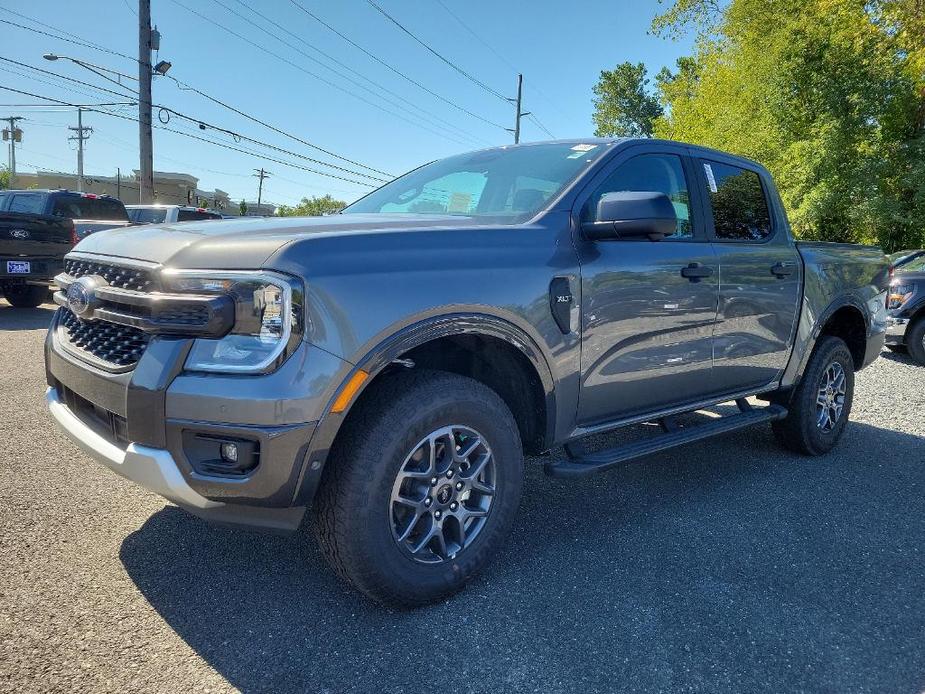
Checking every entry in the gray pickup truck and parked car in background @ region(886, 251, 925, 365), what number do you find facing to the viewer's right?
0

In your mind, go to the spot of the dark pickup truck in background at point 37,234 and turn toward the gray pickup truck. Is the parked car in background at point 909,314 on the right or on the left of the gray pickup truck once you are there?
left

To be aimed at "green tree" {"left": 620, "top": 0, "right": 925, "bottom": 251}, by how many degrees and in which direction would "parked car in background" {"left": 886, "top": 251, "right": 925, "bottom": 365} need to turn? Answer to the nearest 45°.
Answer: approximately 135° to its right

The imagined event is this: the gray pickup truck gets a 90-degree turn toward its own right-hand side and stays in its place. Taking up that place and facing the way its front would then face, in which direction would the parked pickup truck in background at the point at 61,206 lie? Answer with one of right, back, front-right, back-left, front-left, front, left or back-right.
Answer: front

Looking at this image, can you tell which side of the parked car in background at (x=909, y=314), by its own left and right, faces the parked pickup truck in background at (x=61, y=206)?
front

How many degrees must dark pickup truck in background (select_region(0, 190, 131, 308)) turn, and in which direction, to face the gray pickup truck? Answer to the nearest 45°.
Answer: approximately 135° to its right

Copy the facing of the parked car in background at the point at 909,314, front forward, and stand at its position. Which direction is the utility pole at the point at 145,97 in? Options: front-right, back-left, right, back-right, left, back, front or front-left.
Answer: front-right

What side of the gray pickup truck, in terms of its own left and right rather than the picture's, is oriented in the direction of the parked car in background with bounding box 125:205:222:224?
right

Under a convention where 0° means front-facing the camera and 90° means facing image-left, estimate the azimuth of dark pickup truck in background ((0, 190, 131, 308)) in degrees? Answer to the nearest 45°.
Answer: approximately 225°

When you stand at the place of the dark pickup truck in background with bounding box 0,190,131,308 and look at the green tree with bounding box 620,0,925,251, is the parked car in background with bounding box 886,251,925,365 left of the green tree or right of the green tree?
right

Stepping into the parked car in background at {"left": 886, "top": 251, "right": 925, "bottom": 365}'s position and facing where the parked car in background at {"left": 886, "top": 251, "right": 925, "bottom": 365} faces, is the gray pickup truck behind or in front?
in front

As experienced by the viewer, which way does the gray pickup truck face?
facing the viewer and to the left of the viewer

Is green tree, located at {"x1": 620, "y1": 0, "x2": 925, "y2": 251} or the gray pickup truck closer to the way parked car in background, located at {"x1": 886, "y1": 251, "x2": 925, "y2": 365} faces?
the gray pickup truck

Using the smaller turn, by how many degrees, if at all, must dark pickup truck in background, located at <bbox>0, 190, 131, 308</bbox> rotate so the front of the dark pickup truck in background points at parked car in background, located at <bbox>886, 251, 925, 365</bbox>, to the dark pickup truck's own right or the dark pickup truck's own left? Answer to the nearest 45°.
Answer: approximately 90° to the dark pickup truck's own right
